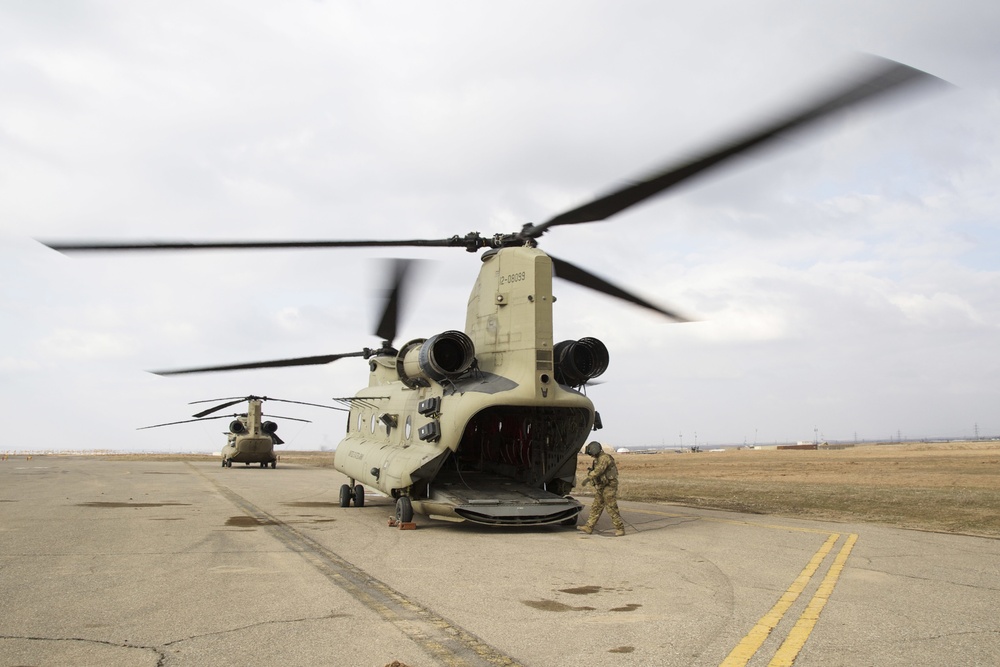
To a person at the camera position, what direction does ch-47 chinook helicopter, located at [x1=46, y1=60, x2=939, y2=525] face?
facing away from the viewer and to the left of the viewer

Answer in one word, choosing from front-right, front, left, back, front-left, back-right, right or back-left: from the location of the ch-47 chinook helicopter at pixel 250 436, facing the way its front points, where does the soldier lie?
back

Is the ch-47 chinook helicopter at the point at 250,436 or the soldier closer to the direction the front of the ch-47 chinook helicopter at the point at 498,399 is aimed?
the ch-47 chinook helicopter

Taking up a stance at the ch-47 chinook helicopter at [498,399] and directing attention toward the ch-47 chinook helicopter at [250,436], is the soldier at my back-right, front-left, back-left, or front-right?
back-right

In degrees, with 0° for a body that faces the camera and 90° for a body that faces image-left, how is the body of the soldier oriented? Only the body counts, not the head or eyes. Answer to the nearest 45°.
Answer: approximately 90°

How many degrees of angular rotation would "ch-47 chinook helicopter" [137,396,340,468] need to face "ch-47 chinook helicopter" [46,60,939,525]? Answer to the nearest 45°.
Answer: approximately 180°

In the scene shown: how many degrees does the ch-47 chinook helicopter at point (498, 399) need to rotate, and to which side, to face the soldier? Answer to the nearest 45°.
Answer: approximately 180°

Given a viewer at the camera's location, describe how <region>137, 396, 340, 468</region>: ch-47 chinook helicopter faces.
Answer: facing away from the viewer
